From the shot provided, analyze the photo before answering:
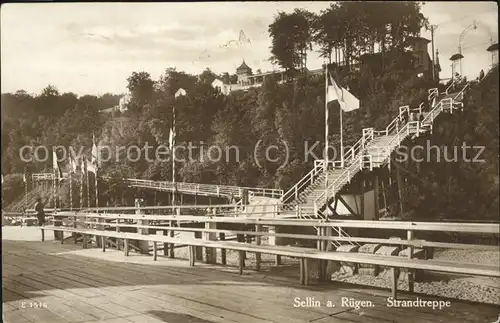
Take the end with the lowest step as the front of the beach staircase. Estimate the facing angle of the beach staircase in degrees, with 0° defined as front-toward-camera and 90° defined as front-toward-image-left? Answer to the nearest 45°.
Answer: approximately 45°

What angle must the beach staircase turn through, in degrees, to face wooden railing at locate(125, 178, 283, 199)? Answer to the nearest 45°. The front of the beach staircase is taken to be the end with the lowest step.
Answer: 0° — it already faces it

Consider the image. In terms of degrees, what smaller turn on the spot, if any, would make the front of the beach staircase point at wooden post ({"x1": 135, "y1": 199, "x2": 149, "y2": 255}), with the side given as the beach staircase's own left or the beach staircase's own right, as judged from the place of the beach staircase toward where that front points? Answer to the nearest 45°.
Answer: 0° — it already faces it

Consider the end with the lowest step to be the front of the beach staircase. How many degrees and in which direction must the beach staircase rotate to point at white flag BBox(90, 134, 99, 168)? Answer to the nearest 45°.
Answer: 0° — it already faces it

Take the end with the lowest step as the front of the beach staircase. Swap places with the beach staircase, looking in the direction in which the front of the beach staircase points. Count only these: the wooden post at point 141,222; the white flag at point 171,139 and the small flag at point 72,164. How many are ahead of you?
3

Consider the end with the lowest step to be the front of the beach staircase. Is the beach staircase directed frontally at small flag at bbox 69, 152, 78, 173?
yes
